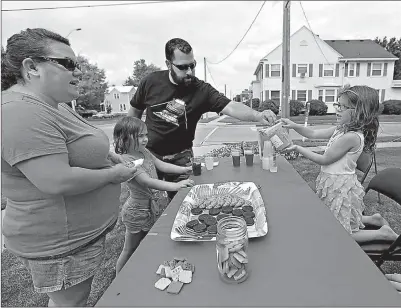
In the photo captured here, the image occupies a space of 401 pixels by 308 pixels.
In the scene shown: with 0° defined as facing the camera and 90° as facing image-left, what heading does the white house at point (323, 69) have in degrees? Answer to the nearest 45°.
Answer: approximately 0°

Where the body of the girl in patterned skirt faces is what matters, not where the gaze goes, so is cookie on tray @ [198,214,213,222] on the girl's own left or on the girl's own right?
on the girl's own left

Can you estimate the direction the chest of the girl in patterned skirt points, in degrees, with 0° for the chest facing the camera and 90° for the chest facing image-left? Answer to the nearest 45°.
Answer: approximately 90°

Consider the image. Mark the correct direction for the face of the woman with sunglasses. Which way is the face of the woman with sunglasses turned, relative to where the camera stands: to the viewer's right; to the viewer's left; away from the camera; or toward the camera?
to the viewer's right

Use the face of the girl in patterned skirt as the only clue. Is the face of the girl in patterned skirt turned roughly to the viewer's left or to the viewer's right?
to the viewer's left

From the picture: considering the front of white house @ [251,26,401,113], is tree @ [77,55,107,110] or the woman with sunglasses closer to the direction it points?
the woman with sunglasses

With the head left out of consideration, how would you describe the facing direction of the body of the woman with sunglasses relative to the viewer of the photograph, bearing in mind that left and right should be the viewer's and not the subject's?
facing to the right of the viewer

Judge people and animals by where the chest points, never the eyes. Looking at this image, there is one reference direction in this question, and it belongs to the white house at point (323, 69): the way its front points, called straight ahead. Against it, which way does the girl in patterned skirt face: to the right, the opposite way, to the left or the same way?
to the right
